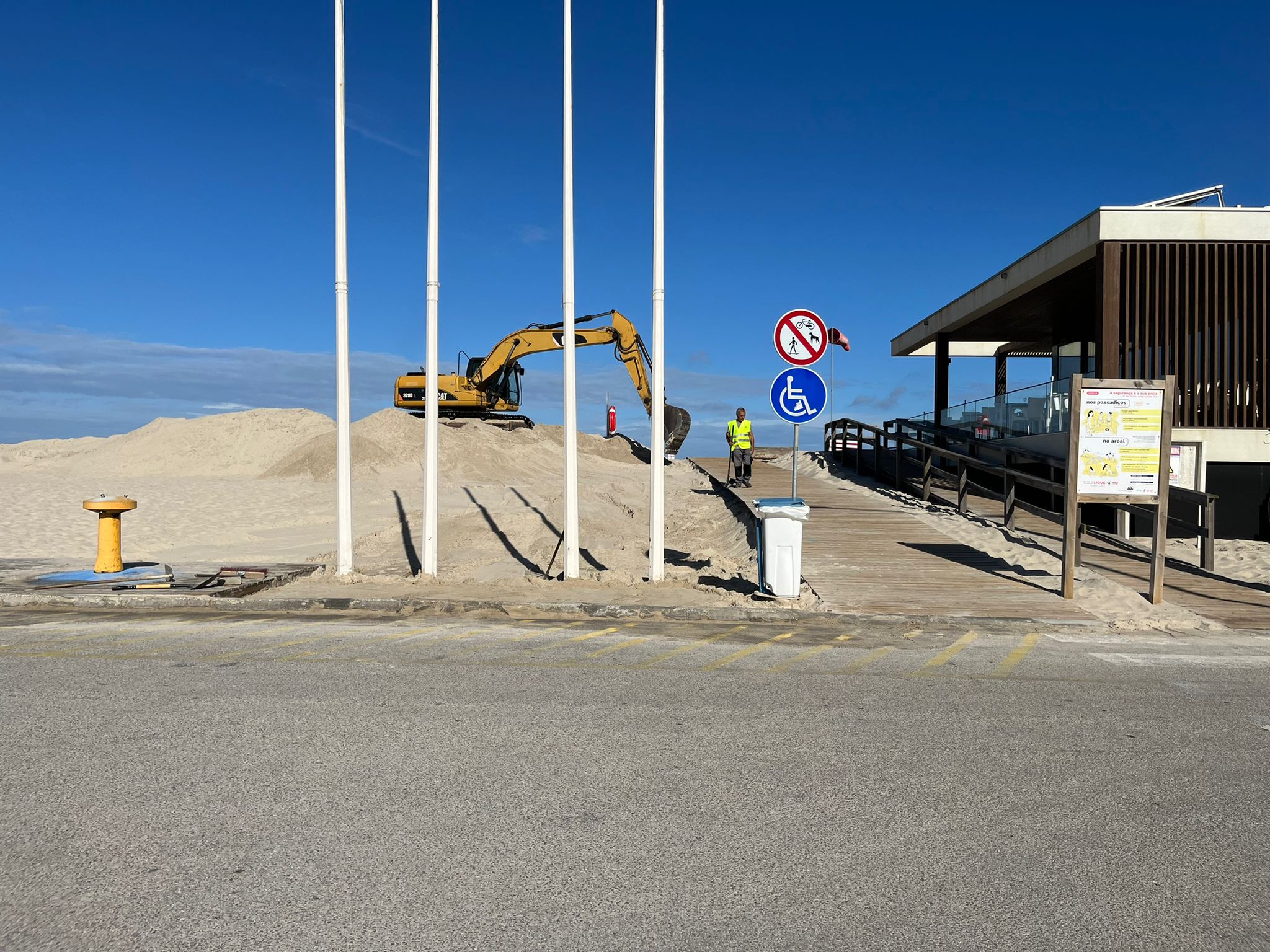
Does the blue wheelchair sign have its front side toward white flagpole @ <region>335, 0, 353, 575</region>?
no

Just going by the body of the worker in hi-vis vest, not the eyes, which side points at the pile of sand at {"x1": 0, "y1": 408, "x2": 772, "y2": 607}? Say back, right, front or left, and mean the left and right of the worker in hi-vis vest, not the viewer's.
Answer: right

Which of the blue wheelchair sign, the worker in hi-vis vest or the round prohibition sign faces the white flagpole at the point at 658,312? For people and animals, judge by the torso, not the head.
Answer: the worker in hi-vis vest

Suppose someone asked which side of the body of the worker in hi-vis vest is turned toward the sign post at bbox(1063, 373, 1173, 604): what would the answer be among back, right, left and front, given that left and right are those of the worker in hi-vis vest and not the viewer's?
front

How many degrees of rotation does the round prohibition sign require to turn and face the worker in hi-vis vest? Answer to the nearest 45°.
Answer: approximately 180°

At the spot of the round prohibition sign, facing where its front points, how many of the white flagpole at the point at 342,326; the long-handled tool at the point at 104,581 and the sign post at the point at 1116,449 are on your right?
2

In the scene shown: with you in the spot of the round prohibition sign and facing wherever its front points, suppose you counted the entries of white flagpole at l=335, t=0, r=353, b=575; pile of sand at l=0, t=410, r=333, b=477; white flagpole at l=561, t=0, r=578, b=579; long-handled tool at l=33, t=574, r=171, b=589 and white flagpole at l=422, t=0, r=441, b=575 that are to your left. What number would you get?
0

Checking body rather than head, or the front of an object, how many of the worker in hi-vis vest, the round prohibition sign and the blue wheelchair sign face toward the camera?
3

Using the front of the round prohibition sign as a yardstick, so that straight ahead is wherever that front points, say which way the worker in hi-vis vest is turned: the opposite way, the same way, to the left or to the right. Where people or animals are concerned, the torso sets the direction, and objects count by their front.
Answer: the same way

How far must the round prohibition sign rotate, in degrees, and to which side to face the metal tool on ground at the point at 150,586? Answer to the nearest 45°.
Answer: approximately 90° to its right

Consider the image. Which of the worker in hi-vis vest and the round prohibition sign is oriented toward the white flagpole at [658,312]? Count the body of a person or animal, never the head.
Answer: the worker in hi-vis vest

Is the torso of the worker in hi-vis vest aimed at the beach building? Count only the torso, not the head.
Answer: no

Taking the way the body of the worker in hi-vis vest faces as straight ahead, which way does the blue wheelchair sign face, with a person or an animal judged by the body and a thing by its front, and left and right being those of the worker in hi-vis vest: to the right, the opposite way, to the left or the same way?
the same way

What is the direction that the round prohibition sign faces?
toward the camera

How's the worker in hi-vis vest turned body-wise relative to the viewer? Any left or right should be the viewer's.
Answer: facing the viewer

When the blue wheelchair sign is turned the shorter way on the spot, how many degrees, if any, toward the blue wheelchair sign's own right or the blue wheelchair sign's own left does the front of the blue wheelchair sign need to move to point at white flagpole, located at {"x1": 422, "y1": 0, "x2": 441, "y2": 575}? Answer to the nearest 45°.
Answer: approximately 90° to the blue wheelchair sign's own right

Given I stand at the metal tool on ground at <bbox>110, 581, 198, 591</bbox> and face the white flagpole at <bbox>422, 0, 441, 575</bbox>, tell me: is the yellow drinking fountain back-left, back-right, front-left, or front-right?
back-left
